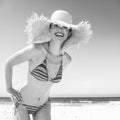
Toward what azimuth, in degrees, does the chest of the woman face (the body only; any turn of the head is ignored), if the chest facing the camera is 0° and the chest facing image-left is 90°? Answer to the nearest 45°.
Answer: approximately 315°
